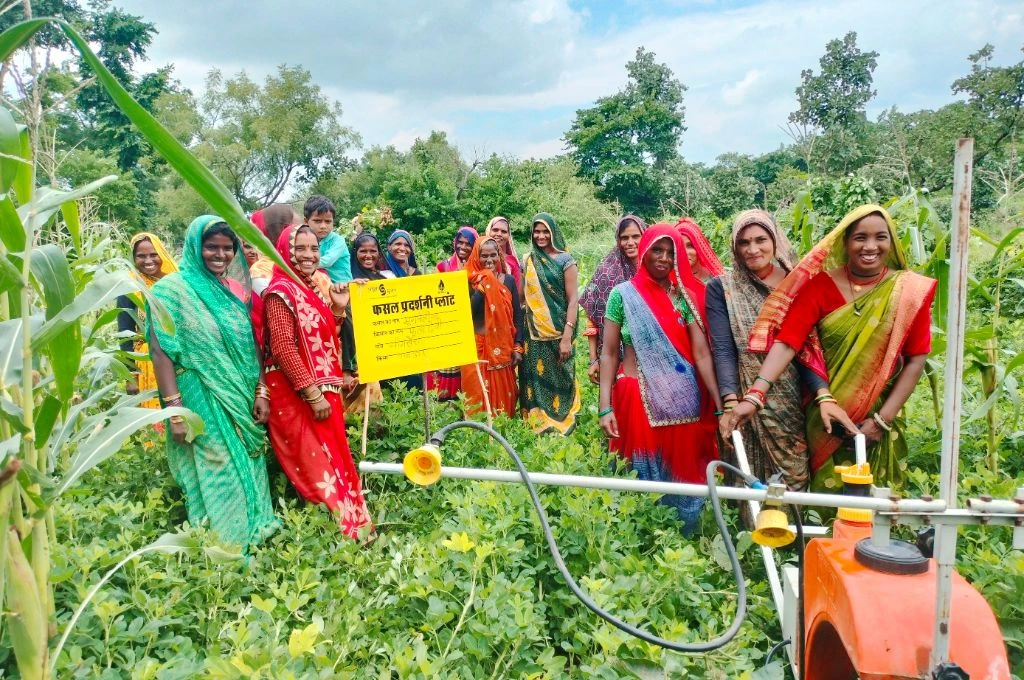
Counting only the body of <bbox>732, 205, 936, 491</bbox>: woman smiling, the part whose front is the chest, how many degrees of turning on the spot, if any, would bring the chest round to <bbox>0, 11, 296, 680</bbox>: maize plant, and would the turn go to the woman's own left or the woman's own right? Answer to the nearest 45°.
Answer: approximately 45° to the woman's own right

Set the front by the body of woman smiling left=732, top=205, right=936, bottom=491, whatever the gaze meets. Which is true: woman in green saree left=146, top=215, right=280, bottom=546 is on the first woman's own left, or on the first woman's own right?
on the first woman's own right

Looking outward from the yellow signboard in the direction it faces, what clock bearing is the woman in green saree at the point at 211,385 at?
The woman in green saree is roughly at 2 o'clock from the yellow signboard.

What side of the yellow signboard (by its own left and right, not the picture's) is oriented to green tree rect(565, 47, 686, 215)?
back

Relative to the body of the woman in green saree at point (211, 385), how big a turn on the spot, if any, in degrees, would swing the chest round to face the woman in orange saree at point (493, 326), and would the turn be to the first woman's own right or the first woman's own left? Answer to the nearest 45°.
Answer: approximately 90° to the first woman's own left

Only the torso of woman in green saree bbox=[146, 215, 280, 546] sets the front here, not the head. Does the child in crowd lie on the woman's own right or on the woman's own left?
on the woman's own left

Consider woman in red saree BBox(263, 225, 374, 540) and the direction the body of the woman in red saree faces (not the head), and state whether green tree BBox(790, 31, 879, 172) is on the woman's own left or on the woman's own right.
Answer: on the woman's own left

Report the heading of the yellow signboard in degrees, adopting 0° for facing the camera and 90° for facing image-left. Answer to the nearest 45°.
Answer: approximately 0°
